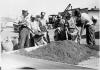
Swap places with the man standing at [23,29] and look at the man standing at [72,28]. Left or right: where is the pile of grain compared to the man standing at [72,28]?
right

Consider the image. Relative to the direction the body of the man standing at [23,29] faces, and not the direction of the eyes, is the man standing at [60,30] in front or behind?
in front

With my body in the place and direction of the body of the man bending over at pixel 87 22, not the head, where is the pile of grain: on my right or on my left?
on my left

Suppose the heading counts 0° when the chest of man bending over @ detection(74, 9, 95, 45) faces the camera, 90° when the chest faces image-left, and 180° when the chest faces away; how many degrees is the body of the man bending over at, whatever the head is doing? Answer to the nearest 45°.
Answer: approximately 90°

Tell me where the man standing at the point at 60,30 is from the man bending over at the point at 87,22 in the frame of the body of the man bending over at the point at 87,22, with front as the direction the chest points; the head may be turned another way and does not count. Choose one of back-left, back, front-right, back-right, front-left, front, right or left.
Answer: front

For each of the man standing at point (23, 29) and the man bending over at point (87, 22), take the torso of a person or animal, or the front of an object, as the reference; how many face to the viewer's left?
1

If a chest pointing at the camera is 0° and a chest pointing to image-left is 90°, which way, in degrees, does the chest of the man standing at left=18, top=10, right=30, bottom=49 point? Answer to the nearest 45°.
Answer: approximately 315°

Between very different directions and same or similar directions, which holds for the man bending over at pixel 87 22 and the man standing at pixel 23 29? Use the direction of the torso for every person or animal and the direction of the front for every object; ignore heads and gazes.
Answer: very different directions

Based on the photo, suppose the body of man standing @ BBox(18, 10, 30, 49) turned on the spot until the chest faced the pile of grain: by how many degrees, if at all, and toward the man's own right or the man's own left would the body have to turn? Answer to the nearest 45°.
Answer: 0° — they already face it

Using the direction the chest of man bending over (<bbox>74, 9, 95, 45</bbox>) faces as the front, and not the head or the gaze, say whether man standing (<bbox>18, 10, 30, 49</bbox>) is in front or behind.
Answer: in front
